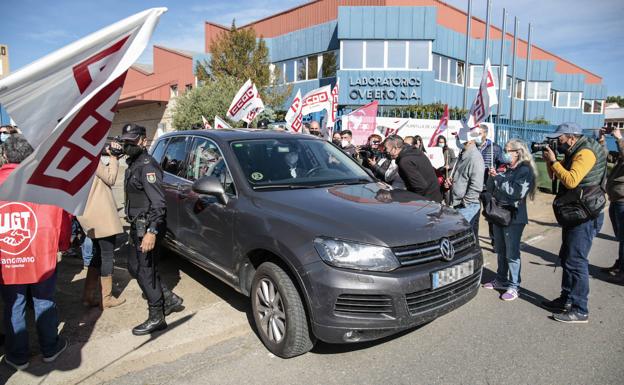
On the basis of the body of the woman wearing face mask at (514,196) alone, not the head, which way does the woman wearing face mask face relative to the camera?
to the viewer's left

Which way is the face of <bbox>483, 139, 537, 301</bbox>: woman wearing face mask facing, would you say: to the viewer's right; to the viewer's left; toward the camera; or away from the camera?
to the viewer's left

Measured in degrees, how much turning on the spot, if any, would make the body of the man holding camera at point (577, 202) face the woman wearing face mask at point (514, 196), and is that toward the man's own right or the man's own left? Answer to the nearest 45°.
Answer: approximately 45° to the man's own right

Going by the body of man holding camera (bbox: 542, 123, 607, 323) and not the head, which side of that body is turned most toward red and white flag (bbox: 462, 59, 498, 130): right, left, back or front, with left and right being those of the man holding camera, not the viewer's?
right

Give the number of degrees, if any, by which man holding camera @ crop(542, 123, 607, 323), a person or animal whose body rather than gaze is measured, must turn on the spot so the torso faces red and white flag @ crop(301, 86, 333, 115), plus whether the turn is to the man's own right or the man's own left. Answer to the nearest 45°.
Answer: approximately 45° to the man's own right

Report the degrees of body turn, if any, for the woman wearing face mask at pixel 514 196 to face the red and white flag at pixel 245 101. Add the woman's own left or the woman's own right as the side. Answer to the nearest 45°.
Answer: approximately 45° to the woman's own right

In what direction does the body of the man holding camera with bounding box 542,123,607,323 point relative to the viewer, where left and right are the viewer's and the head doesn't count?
facing to the left of the viewer

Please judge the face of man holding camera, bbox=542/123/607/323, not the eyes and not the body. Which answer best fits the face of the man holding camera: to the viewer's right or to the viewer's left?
to the viewer's left
